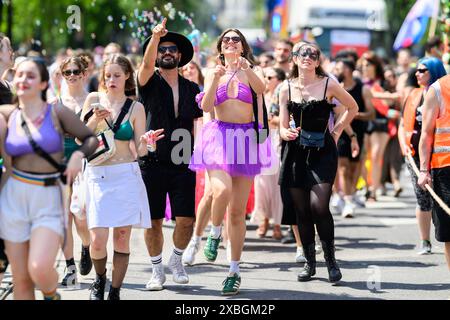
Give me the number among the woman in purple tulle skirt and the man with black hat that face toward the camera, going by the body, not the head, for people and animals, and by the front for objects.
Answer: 2

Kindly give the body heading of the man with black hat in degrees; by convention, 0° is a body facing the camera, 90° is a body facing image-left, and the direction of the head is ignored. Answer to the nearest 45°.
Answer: approximately 0°

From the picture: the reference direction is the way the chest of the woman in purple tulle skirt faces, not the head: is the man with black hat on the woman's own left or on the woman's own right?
on the woman's own right

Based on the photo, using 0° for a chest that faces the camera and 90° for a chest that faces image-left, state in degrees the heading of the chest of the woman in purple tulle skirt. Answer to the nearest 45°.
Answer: approximately 0°

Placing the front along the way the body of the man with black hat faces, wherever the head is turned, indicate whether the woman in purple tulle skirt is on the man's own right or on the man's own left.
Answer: on the man's own left
